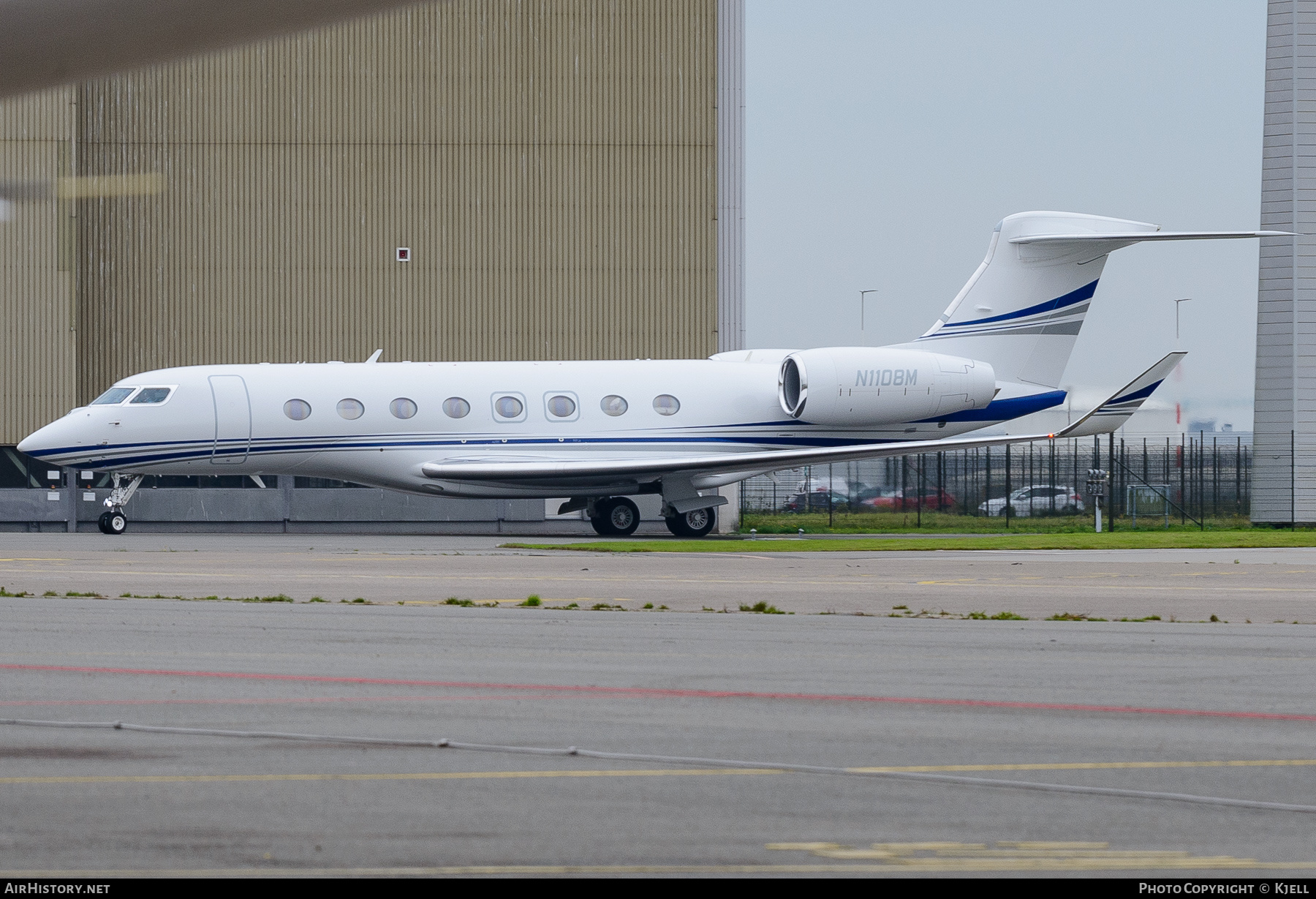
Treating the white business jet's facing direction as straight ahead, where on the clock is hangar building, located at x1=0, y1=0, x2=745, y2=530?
The hangar building is roughly at 2 o'clock from the white business jet.

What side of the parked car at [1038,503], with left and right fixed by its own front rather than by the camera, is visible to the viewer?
left

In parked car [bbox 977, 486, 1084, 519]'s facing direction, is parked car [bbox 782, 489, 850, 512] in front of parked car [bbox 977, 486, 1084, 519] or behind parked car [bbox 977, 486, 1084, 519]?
in front

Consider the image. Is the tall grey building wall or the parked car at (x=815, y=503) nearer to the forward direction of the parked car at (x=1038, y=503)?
the parked car

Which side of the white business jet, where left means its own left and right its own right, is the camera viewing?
left

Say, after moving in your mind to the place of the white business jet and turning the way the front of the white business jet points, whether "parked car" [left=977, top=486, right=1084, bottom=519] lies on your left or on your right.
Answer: on your right
